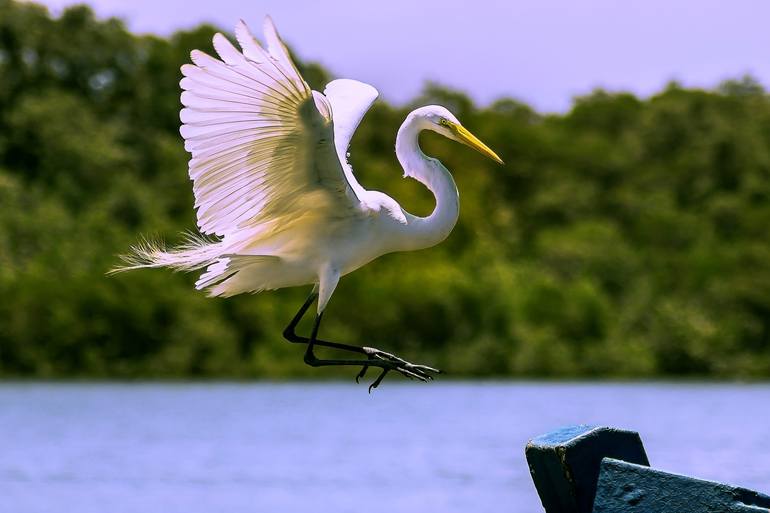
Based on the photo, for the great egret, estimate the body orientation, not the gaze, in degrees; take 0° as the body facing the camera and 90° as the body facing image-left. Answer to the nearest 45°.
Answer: approximately 270°

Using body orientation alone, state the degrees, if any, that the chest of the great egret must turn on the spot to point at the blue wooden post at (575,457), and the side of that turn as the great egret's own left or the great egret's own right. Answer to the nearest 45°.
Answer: approximately 45° to the great egret's own right
